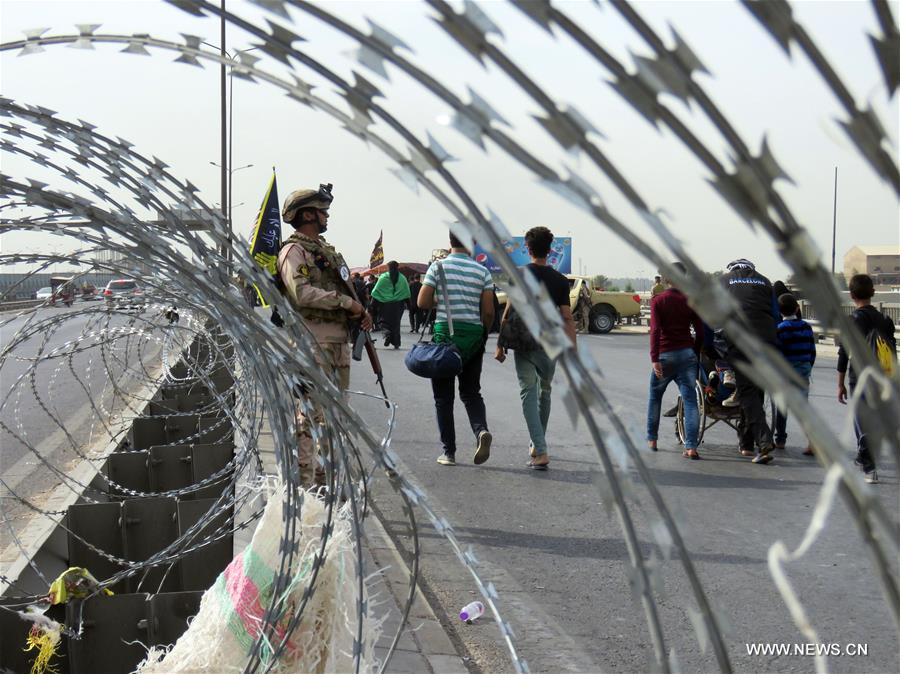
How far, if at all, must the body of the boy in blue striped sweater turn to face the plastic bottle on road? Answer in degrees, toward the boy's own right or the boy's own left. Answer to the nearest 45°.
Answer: approximately 180°

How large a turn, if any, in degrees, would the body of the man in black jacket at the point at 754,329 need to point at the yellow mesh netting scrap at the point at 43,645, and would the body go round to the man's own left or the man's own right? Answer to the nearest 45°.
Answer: approximately 135° to the man's own left

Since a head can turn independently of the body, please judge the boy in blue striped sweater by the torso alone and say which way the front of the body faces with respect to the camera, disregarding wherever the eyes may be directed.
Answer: away from the camera

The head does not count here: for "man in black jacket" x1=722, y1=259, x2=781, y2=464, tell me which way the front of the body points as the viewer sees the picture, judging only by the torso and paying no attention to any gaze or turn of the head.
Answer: away from the camera

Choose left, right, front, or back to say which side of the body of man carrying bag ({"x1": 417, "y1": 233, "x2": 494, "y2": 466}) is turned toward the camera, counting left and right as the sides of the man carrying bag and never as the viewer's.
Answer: back

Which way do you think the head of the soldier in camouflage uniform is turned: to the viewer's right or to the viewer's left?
to the viewer's right

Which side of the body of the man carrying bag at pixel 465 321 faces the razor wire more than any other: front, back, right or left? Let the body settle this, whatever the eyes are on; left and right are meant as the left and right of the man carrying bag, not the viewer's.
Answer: back

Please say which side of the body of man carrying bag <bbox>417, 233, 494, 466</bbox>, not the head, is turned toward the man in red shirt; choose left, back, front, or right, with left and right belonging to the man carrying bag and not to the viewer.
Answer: right

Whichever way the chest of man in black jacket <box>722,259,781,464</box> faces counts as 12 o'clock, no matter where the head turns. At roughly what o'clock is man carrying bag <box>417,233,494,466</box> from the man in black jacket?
The man carrying bag is roughly at 8 o'clock from the man in black jacket.

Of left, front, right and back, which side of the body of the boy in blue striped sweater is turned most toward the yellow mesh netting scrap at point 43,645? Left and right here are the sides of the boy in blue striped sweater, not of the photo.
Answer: back

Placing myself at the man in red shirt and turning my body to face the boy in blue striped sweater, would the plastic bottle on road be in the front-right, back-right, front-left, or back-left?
back-right

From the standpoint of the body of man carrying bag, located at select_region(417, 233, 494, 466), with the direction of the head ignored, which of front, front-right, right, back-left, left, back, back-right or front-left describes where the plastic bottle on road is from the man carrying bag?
back
